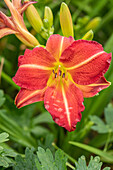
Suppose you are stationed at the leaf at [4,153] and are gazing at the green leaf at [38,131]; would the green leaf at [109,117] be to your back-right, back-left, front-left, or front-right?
front-right

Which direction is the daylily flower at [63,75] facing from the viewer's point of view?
toward the camera

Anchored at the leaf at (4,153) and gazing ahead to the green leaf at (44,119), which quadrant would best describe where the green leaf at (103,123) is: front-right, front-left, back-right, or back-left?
front-right
